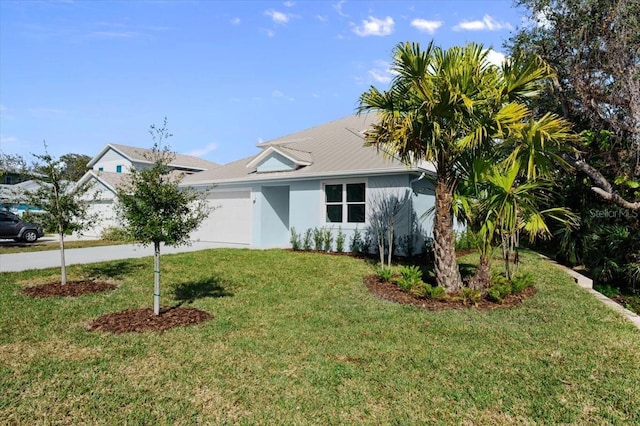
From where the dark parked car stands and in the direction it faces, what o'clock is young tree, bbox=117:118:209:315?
The young tree is roughly at 3 o'clock from the dark parked car.

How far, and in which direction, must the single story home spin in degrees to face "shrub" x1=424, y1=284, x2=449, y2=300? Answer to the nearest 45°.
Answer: approximately 45° to its left

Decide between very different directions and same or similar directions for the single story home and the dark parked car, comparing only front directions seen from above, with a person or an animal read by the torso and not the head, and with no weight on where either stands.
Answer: very different directions

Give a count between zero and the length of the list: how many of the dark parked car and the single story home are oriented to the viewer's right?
1

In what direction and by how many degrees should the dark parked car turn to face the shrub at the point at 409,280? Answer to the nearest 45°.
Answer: approximately 90° to its right

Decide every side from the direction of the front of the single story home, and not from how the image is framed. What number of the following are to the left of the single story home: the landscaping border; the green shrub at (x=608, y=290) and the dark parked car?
2

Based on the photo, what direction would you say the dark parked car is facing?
to the viewer's right

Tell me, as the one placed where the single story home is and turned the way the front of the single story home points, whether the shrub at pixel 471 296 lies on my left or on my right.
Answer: on my left
